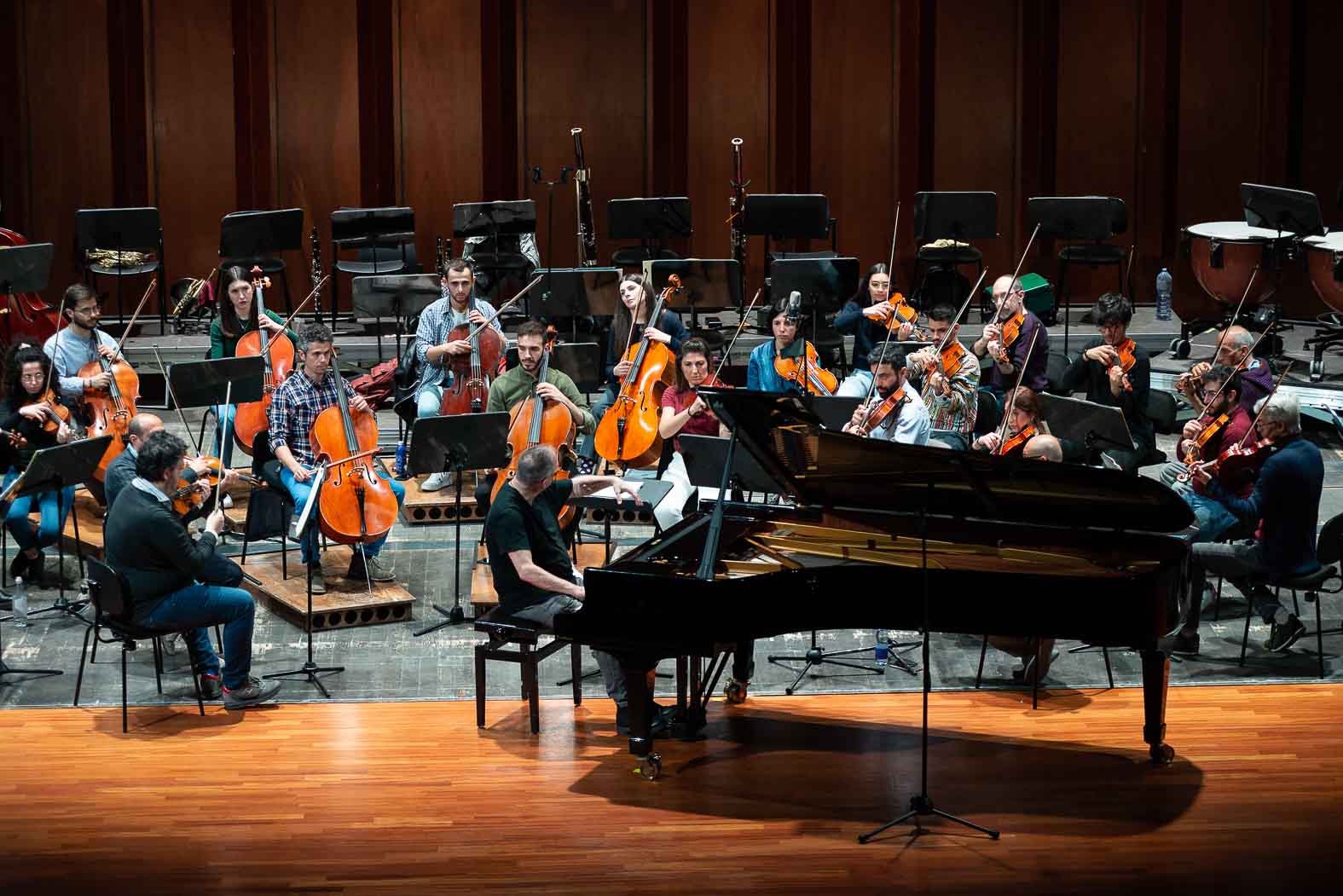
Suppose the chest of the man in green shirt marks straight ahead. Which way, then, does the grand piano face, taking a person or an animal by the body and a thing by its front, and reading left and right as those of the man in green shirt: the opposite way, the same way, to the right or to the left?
to the right

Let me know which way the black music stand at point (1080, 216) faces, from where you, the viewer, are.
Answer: facing away from the viewer

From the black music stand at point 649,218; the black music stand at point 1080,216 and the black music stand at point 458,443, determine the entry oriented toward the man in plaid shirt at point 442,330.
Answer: the black music stand at point 458,443

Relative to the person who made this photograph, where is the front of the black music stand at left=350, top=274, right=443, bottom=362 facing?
facing away from the viewer

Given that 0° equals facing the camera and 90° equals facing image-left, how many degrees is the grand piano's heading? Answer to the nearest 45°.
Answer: approximately 90°

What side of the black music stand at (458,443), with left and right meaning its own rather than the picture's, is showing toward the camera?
back

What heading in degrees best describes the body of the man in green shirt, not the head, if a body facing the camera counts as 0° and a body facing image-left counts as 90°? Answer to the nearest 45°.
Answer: approximately 0°

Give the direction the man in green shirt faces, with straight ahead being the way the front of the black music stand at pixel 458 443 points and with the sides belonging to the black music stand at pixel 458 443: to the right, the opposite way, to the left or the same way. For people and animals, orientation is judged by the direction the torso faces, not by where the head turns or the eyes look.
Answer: the opposite way

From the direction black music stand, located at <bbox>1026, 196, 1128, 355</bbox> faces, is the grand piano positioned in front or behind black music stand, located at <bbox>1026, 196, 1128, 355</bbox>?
behind

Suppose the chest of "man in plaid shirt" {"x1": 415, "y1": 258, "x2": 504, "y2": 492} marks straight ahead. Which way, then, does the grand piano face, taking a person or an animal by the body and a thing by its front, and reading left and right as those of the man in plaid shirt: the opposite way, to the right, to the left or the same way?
to the right

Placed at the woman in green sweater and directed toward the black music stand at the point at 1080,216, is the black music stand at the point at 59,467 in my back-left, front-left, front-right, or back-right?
back-right

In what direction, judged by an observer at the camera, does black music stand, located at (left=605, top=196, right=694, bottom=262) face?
facing away from the viewer
